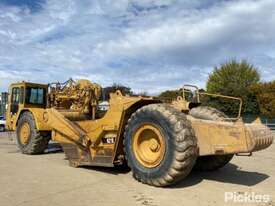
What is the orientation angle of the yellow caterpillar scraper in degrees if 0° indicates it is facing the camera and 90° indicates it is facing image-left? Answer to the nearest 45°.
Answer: approximately 135°

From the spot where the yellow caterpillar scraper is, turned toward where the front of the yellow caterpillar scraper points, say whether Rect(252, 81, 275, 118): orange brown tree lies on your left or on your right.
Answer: on your right
